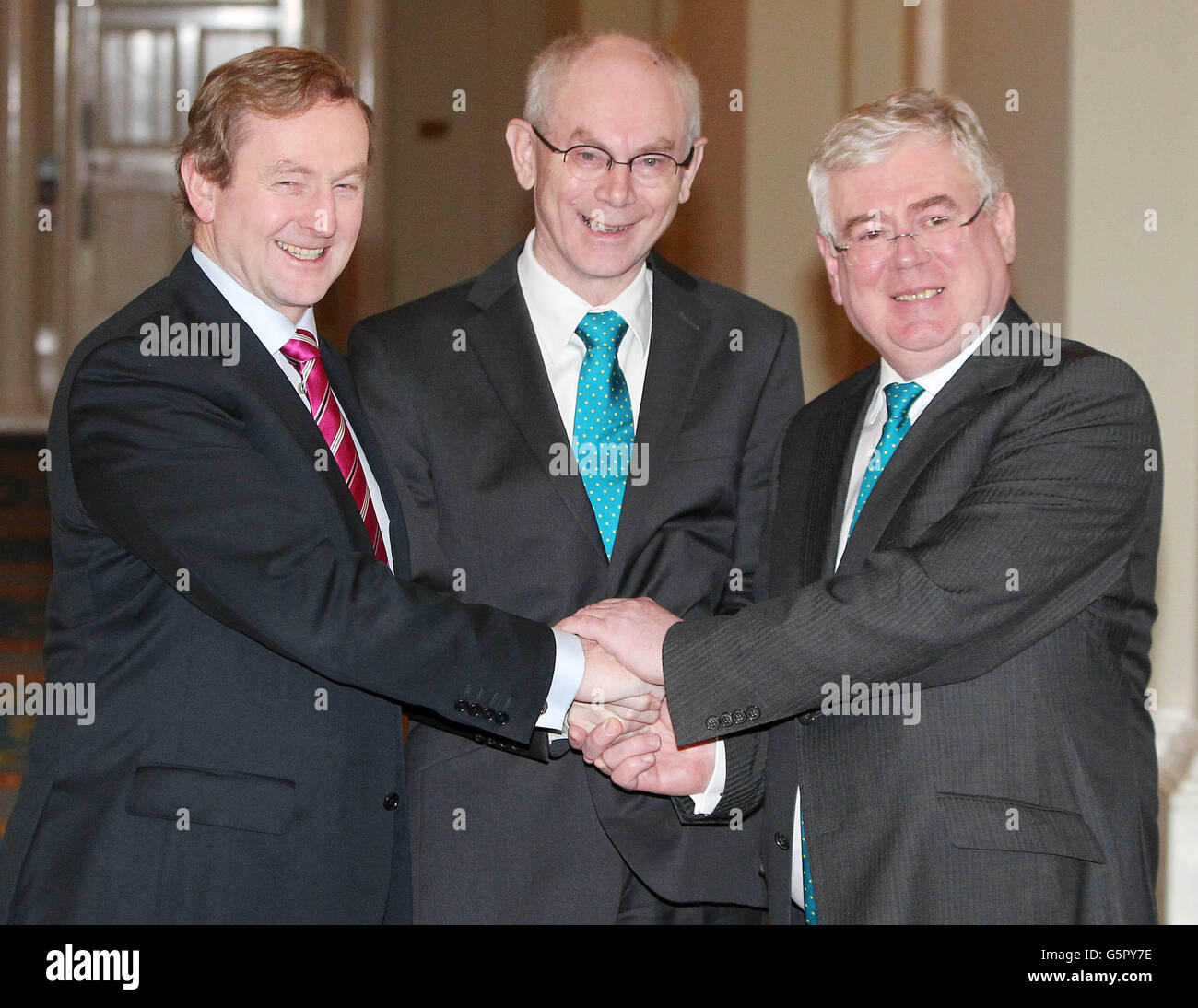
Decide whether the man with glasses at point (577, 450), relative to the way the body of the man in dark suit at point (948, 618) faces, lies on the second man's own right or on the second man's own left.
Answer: on the second man's own right

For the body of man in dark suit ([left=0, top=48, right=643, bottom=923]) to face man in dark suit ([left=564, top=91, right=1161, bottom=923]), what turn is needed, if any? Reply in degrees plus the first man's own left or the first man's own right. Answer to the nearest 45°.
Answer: approximately 45° to the first man's own left

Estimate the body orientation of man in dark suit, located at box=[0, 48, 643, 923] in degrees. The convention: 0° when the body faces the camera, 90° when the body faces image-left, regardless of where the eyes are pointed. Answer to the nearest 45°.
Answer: approximately 315°

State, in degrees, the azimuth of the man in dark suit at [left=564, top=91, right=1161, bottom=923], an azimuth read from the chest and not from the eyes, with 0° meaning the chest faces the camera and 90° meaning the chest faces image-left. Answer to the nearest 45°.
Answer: approximately 45°

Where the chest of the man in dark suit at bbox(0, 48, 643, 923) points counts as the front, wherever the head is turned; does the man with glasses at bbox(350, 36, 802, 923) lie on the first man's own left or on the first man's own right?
on the first man's own left

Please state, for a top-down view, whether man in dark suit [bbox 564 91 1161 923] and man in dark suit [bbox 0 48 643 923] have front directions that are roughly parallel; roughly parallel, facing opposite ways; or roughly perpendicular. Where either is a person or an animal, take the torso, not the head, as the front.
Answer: roughly perpendicular

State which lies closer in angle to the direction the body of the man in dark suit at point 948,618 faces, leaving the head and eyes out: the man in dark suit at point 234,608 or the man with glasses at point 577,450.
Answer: the man in dark suit

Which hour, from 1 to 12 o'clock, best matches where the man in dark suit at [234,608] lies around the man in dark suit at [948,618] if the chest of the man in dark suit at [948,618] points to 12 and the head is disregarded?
the man in dark suit at [234,608] is roughly at 1 o'clock from the man in dark suit at [948,618].

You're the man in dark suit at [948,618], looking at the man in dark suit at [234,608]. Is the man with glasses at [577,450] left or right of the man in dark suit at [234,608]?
right

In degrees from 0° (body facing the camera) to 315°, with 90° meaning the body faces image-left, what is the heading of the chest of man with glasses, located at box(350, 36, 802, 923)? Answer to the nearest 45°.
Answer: approximately 0°
